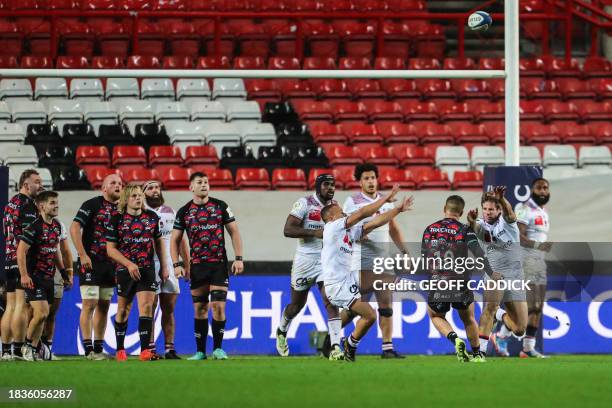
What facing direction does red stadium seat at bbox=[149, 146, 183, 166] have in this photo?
toward the camera

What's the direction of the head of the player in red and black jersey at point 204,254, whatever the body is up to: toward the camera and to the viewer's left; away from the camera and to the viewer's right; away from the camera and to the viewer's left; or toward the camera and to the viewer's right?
toward the camera and to the viewer's right

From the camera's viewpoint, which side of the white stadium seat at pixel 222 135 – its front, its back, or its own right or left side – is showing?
front

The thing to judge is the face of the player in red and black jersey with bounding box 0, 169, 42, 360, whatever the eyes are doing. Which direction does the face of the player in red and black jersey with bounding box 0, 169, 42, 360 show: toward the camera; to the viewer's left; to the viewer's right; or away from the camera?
to the viewer's right

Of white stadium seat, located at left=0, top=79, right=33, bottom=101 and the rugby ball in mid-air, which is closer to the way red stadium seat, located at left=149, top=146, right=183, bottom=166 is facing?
the rugby ball in mid-air

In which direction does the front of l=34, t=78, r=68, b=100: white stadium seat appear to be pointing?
toward the camera

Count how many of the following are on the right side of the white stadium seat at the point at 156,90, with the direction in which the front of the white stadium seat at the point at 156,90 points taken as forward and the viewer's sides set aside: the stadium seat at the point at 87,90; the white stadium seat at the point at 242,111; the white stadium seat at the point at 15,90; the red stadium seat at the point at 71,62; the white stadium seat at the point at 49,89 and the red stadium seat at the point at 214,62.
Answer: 4

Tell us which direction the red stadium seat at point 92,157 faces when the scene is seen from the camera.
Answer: facing the viewer
